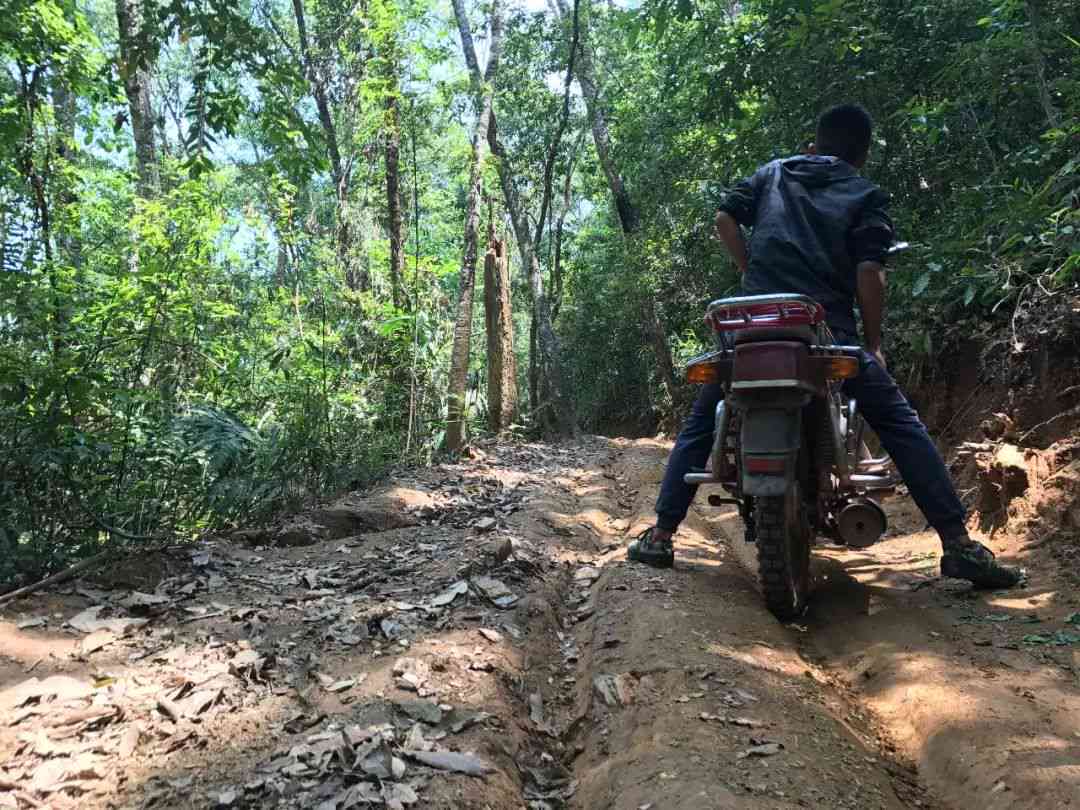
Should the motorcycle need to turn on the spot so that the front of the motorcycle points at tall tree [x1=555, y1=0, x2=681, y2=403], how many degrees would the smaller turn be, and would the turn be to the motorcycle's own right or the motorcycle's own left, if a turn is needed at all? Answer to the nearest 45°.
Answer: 0° — it already faces it

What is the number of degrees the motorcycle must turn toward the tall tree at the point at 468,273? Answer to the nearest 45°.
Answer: approximately 45° to its left

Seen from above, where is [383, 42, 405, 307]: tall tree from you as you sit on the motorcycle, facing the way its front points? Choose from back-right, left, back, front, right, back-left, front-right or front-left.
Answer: front-left

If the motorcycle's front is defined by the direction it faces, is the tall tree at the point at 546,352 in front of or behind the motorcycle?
in front

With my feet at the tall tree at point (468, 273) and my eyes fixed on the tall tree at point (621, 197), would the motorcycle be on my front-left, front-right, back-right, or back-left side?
back-right

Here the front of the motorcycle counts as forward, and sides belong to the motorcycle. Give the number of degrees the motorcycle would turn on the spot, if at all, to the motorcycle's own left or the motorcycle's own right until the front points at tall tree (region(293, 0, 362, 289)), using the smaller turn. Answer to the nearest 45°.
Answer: approximately 45° to the motorcycle's own left

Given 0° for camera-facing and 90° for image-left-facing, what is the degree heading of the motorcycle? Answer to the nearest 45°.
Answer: approximately 180°
